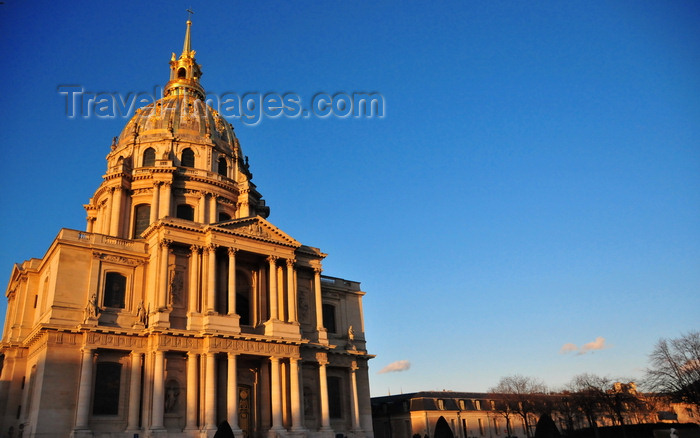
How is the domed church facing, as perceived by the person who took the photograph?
facing the viewer and to the right of the viewer
